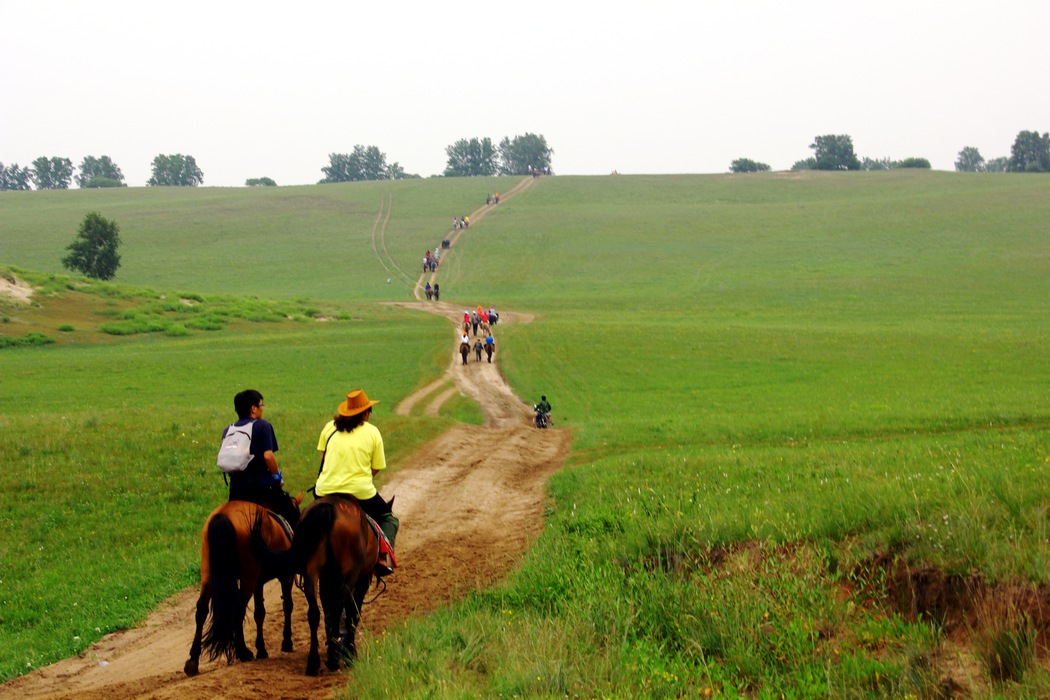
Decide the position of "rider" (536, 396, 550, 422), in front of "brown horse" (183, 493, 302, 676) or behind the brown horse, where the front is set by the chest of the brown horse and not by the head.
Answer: in front

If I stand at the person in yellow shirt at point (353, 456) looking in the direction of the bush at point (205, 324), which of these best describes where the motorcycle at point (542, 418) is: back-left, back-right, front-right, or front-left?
front-right

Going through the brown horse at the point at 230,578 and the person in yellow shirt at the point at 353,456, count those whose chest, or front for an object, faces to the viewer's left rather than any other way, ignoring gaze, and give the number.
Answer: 0

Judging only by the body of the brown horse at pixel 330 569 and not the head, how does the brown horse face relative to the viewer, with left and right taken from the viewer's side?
facing away from the viewer and to the right of the viewer

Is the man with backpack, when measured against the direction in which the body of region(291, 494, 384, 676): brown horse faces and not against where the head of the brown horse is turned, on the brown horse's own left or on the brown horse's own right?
on the brown horse's own left

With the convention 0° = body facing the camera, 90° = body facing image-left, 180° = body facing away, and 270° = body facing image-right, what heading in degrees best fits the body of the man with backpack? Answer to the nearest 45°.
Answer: approximately 225°

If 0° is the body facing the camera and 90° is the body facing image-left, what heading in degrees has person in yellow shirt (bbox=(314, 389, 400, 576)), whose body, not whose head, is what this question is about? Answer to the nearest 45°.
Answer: approximately 225°

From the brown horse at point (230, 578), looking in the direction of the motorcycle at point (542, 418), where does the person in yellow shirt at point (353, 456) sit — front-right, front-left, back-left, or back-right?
front-right

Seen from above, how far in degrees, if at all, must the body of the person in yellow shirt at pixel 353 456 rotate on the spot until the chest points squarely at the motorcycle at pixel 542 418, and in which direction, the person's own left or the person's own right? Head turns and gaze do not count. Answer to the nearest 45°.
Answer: approximately 45° to the person's own left

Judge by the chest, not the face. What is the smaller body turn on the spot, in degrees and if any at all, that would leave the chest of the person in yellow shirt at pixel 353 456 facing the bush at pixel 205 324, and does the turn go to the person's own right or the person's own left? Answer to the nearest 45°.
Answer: approximately 45° to the person's own left

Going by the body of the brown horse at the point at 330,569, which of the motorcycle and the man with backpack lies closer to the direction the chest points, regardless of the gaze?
the motorcycle

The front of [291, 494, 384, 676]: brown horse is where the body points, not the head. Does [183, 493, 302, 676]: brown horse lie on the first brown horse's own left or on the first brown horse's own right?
on the first brown horse's own left

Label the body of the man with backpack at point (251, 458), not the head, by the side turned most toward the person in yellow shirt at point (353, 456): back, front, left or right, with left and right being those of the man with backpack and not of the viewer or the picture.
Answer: right

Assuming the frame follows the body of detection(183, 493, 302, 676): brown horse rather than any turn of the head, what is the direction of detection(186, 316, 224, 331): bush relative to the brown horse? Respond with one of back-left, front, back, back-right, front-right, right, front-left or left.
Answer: front-left

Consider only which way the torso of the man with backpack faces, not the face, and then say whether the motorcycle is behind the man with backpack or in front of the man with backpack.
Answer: in front
